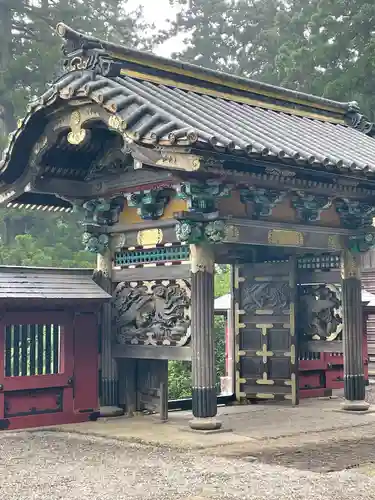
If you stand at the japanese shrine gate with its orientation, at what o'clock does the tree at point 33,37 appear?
The tree is roughly at 7 o'clock from the japanese shrine gate.

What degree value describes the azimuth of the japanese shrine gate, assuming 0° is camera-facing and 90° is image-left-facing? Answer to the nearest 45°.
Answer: approximately 315°

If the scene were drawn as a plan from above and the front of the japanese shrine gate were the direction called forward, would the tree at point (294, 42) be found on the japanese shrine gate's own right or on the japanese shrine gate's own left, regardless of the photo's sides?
on the japanese shrine gate's own left

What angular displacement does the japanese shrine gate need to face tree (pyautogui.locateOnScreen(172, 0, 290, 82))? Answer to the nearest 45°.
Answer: approximately 135° to its left
